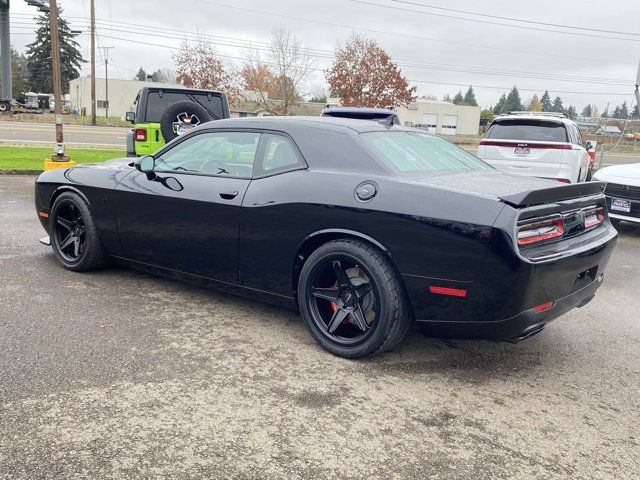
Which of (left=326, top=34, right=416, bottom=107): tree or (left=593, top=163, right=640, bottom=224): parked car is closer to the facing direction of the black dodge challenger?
the tree

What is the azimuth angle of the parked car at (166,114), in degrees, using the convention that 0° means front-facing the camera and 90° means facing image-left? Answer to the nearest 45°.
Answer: approximately 180°

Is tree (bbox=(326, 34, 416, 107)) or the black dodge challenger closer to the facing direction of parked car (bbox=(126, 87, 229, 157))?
the tree

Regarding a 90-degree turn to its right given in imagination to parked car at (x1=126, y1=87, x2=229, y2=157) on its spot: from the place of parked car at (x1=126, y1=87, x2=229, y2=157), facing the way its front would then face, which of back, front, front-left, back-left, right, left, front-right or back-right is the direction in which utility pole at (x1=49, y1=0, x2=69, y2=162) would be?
back-left

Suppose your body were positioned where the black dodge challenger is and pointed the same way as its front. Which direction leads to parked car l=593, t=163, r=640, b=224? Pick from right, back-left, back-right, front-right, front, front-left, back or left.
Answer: right

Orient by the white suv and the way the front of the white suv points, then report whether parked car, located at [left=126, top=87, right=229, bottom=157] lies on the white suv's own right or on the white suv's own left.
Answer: on the white suv's own left

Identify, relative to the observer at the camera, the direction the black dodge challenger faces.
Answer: facing away from the viewer and to the left of the viewer

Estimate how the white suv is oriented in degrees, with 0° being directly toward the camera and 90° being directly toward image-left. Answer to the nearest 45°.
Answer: approximately 180°

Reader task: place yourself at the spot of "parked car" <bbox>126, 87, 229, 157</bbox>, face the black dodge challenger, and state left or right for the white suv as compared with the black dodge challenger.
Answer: left

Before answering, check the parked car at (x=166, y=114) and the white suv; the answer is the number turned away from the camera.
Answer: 2

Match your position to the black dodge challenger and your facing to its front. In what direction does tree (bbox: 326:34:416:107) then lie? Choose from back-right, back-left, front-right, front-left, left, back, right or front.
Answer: front-right

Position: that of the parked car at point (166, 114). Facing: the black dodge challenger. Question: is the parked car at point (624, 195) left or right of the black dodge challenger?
left
